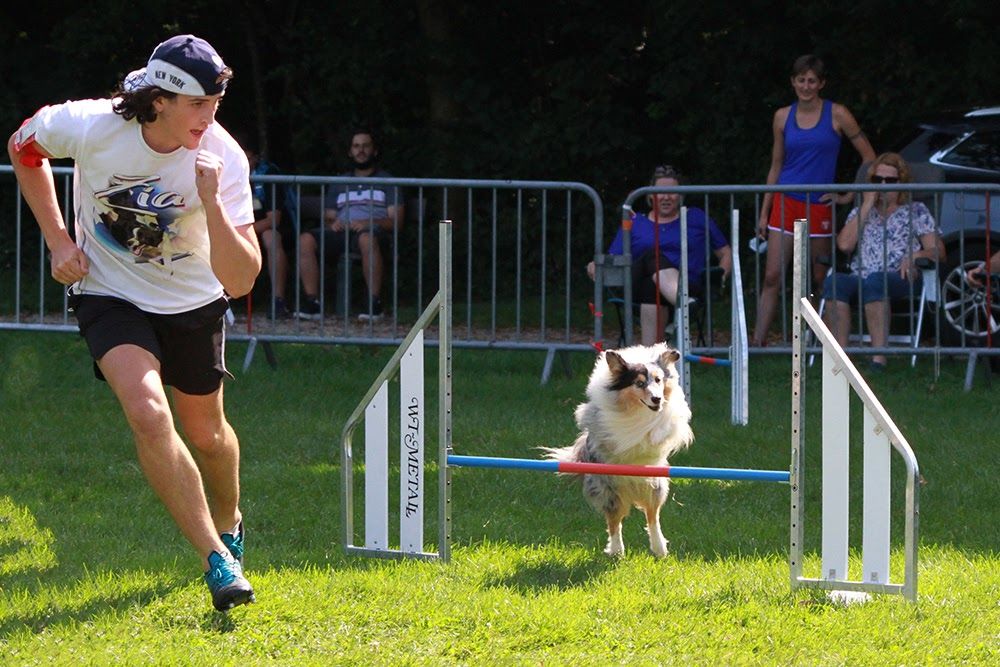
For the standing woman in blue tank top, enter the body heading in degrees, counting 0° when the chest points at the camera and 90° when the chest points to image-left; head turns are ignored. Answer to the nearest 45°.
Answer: approximately 0°

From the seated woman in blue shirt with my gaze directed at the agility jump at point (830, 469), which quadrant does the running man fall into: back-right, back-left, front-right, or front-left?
front-right

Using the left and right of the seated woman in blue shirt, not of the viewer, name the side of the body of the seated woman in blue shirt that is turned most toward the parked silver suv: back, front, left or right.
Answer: left

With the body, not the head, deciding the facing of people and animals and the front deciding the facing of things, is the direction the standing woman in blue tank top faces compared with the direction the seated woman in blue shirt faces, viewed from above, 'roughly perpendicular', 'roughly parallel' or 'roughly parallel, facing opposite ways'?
roughly parallel

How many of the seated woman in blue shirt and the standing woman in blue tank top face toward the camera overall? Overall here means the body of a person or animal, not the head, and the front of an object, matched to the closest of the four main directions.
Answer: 2

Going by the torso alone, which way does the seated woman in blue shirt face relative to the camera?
toward the camera

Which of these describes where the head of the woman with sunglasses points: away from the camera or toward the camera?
toward the camera

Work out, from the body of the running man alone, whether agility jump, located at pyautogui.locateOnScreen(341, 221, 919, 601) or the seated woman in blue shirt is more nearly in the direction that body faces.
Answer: the agility jump

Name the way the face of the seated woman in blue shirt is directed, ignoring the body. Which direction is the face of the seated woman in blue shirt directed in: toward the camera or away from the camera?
toward the camera

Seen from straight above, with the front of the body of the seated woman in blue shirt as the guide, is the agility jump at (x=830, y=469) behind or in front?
in front

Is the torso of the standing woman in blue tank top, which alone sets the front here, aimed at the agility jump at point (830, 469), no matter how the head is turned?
yes

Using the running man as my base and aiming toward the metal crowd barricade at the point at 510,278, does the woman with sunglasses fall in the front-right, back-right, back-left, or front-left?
front-right

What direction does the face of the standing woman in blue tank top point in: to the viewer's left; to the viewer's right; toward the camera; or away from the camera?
toward the camera
